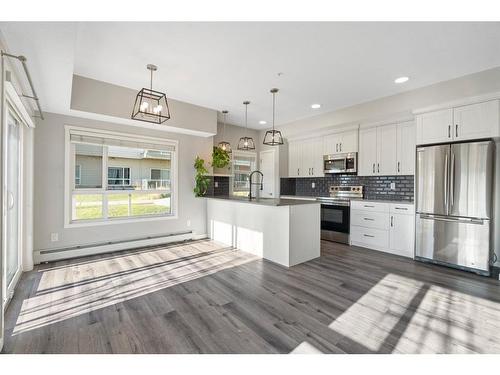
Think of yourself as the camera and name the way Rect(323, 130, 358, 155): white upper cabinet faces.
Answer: facing the viewer and to the left of the viewer

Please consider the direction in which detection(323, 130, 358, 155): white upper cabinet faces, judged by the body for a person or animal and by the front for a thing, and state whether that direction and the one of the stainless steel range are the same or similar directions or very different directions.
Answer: same or similar directions

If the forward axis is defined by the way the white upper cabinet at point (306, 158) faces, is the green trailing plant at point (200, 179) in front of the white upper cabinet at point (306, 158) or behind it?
in front

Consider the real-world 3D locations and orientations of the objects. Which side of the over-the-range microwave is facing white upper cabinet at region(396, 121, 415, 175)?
left

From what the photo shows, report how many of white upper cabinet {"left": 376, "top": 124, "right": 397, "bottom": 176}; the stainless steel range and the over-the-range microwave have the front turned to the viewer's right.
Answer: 0

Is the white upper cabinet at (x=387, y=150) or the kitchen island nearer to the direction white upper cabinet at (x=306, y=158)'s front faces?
the kitchen island

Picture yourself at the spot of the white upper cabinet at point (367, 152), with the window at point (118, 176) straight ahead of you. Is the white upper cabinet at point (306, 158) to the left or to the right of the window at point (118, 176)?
right

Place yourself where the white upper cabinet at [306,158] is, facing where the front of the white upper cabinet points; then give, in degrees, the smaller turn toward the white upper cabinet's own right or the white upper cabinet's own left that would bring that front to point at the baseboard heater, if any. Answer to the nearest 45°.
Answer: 0° — it already faces it

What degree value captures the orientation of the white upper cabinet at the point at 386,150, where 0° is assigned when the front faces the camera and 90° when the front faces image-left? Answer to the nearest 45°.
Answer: approximately 0°

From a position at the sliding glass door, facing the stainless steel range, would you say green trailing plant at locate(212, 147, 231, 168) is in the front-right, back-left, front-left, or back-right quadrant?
front-left

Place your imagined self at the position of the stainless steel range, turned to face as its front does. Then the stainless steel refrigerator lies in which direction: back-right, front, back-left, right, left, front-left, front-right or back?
left
